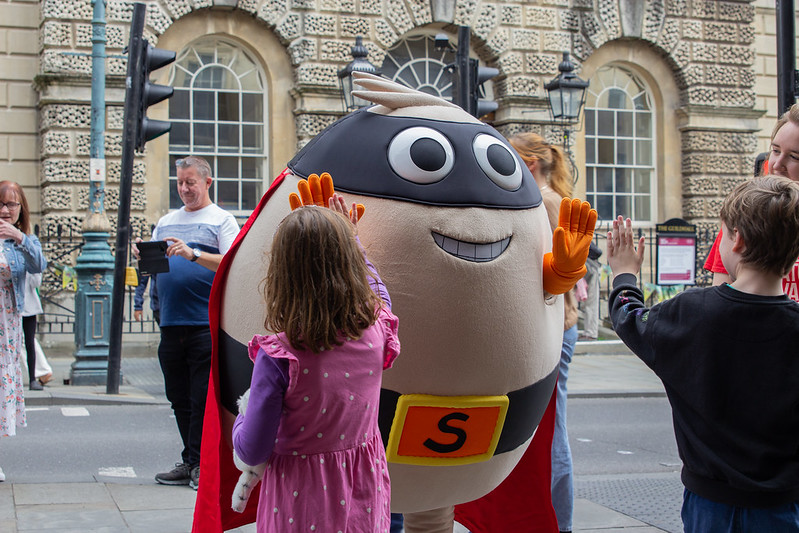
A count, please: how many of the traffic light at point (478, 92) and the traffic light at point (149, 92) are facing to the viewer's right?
2

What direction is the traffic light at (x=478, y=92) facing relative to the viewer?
to the viewer's right

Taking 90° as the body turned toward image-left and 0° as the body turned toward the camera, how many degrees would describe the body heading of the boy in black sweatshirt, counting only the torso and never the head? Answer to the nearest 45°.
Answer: approximately 135°

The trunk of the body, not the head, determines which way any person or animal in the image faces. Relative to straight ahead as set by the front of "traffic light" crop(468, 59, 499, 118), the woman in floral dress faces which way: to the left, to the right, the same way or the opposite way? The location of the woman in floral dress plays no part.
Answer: to the right

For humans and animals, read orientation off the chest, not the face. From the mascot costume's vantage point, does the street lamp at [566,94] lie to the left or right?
on its left

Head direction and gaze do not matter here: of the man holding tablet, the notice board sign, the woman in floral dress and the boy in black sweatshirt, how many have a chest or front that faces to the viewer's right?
0

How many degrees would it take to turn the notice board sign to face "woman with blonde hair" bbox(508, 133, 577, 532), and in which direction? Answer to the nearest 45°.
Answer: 0° — it already faces them

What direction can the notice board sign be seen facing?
toward the camera

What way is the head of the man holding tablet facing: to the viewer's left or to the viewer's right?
to the viewer's left

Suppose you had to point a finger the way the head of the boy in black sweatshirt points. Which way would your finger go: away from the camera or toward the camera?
away from the camera

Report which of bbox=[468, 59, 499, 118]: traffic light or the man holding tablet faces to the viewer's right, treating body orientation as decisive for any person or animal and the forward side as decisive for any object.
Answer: the traffic light

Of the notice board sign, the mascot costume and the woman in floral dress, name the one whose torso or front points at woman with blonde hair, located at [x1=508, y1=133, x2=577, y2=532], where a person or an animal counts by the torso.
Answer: the notice board sign

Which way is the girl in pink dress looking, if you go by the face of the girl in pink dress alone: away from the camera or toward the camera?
away from the camera

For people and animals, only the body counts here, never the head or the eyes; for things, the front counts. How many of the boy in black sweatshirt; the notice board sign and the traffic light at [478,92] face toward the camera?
1

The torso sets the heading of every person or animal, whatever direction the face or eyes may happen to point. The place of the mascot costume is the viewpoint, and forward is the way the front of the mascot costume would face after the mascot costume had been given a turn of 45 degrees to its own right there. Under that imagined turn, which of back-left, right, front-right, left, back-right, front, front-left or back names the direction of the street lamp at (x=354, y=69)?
back
